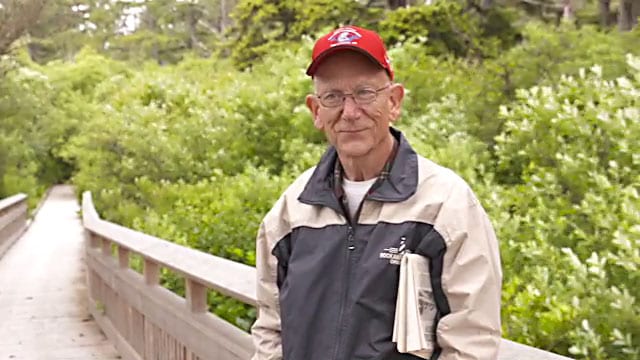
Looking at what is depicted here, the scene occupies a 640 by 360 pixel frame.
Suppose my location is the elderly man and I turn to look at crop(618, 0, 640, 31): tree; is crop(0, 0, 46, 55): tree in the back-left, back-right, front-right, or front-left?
front-left

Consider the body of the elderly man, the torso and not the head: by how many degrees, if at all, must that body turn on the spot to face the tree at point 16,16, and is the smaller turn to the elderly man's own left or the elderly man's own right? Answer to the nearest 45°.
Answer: approximately 90° to the elderly man's own right

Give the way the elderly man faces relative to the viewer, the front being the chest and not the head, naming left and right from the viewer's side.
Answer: facing the viewer and to the left of the viewer

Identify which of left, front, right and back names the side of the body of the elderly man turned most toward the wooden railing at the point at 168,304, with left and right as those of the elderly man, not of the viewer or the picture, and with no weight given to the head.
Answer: right

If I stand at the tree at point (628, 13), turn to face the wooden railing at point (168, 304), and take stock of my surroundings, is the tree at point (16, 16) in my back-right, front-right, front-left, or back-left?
front-right

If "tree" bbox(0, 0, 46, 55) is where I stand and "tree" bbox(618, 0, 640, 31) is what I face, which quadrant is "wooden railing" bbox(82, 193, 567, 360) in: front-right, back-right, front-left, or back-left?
front-right
